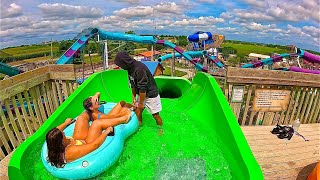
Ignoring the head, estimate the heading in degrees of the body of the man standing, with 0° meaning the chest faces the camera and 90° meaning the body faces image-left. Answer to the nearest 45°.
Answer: approximately 90°

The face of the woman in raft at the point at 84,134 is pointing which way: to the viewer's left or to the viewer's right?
to the viewer's right

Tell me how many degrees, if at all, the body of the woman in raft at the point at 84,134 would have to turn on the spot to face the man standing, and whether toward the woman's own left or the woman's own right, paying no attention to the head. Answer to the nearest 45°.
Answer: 0° — they already face them

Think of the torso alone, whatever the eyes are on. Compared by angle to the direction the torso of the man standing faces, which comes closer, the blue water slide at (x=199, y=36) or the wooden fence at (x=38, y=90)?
the wooden fence

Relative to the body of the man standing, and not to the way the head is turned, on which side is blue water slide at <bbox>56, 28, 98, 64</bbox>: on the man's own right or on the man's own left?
on the man's own right

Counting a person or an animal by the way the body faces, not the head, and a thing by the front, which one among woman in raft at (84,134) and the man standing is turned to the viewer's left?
the man standing

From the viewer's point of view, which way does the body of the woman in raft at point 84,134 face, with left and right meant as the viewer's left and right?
facing away from the viewer and to the right of the viewer

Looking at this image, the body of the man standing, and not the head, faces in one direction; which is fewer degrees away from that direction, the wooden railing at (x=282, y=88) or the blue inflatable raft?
the blue inflatable raft

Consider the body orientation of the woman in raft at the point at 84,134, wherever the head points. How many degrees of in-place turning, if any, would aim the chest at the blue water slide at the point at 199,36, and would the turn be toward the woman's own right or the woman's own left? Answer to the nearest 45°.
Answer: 0° — they already face it

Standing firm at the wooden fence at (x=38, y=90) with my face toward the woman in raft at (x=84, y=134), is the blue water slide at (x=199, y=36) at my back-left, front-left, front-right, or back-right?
back-left
